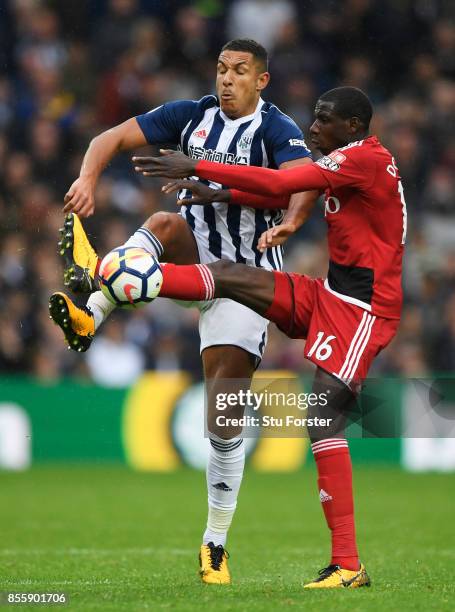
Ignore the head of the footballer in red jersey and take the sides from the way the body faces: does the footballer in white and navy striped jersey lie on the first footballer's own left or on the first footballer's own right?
on the first footballer's own right

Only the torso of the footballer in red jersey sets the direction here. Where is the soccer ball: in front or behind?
in front

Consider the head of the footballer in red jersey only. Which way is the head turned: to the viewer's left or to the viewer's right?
to the viewer's left

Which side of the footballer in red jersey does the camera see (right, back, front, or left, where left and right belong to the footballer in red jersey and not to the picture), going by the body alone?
left

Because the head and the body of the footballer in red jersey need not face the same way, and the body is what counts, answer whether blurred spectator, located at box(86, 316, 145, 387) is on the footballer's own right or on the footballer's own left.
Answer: on the footballer's own right
